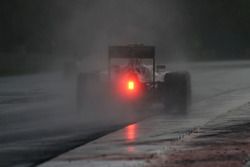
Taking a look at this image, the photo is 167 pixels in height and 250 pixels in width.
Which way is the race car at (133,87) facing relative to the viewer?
away from the camera
